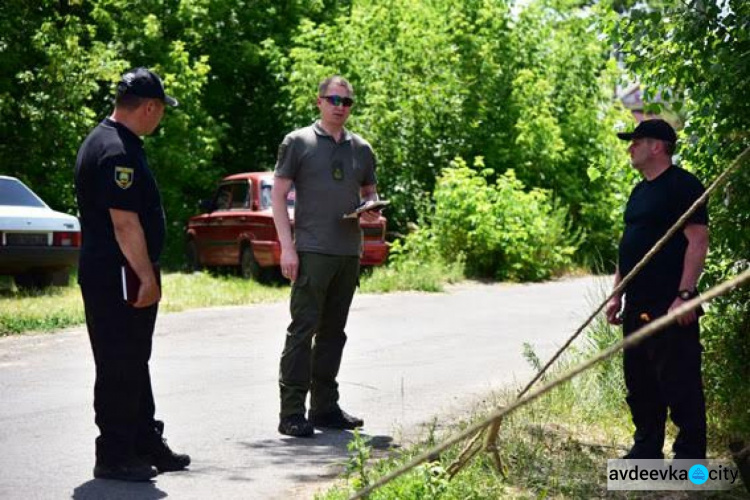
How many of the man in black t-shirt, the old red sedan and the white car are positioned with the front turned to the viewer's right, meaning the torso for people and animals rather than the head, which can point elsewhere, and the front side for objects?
0

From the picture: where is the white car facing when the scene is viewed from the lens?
facing away from the viewer and to the left of the viewer

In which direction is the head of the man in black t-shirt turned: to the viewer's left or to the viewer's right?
to the viewer's left

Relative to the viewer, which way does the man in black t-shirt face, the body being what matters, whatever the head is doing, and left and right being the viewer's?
facing the viewer and to the left of the viewer

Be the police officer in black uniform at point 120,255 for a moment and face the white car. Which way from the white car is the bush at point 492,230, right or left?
right

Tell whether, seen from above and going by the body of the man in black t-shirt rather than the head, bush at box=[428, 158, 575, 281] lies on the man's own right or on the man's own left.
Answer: on the man's own right

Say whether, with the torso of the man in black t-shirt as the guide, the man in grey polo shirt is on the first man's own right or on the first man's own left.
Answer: on the first man's own right

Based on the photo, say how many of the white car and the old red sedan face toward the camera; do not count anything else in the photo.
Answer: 0
